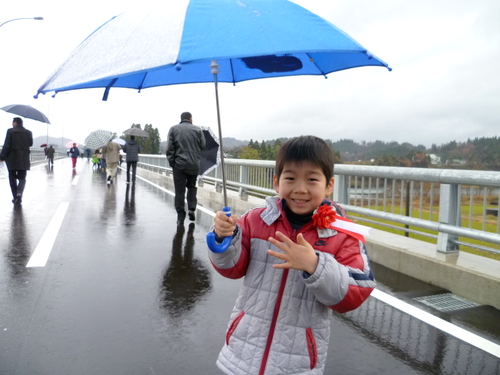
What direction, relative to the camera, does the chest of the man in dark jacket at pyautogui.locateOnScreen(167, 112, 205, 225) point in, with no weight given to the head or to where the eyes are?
away from the camera

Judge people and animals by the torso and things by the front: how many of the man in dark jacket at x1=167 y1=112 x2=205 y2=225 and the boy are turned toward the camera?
1

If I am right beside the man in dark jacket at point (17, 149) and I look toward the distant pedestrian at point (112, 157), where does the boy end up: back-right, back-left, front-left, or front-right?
back-right

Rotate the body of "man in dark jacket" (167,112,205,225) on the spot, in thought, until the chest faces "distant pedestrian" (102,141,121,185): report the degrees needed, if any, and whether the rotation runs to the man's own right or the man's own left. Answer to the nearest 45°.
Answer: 0° — they already face them

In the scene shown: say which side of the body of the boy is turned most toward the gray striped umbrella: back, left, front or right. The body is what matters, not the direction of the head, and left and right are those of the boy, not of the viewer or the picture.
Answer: back

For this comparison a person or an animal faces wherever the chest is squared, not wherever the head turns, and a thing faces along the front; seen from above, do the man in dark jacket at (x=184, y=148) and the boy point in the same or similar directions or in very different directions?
very different directions

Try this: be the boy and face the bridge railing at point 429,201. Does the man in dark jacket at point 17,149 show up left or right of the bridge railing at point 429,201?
left

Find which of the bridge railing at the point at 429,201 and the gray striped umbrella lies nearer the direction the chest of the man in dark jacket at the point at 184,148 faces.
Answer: the gray striped umbrella

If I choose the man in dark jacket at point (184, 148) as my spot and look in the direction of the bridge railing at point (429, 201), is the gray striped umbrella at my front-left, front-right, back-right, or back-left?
back-left

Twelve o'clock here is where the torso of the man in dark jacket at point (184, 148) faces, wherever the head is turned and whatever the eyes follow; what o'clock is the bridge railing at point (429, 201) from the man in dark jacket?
The bridge railing is roughly at 5 o'clock from the man in dark jacket.

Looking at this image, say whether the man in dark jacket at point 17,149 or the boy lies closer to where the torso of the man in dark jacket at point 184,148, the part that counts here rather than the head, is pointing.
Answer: the man in dark jacket

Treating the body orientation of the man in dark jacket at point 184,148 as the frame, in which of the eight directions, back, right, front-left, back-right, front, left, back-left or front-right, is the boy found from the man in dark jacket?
back

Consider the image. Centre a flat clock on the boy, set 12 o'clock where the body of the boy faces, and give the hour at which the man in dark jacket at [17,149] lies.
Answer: The man in dark jacket is roughly at 5 o'clock from the boy.
